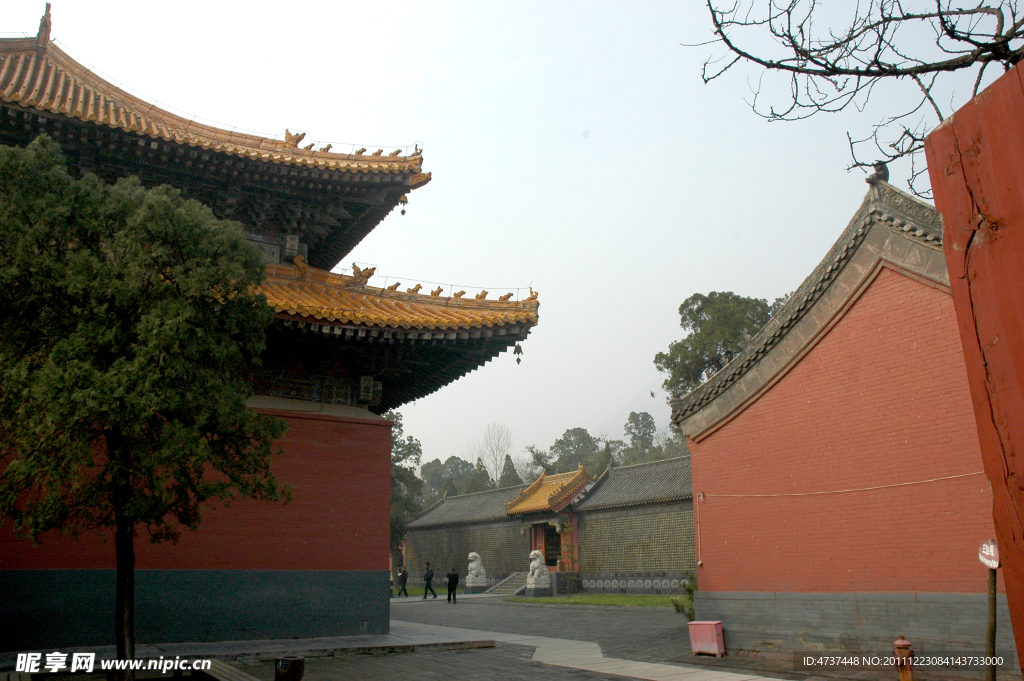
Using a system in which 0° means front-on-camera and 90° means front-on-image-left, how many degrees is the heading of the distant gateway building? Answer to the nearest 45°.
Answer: approximately 45°

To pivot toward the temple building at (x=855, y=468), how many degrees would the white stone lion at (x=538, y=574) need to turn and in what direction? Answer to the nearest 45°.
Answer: approximately 45° to its left

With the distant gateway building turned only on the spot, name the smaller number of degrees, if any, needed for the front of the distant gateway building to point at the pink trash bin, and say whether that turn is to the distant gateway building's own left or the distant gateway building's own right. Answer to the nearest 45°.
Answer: approximately 45° to the distant gateway building's own left

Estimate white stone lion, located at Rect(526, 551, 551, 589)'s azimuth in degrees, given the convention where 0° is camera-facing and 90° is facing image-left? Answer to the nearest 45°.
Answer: approximately 45°

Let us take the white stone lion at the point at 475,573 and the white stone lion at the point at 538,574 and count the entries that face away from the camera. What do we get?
0

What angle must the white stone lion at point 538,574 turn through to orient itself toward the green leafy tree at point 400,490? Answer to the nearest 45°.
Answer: approximately 90° to its right

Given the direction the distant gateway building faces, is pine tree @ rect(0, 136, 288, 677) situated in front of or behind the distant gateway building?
in front
